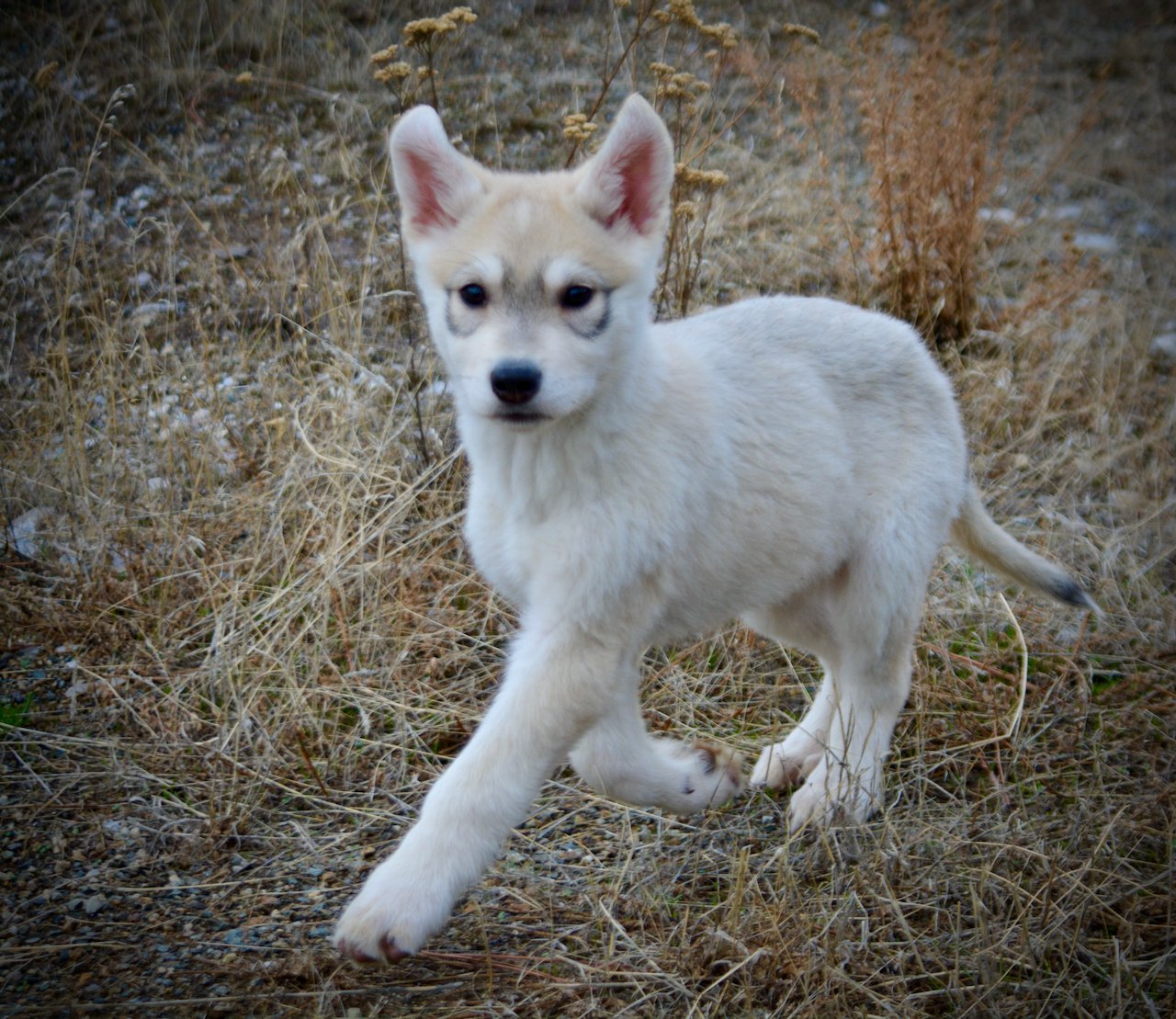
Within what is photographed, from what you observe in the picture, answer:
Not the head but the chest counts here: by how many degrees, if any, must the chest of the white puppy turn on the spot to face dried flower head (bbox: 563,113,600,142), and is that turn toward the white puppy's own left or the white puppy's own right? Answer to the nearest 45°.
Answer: approximately 135° to the white puppy's own right

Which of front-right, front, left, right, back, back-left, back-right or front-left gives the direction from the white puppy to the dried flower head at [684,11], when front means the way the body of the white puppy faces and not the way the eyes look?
back-right

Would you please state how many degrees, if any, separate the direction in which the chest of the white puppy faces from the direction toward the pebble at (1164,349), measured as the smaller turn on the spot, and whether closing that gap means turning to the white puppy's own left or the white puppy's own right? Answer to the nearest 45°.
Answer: approximately 180°

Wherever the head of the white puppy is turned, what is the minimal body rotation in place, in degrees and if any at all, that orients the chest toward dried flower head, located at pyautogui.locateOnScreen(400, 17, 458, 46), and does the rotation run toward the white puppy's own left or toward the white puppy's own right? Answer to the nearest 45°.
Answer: approximately 90° to the white puppy's own right

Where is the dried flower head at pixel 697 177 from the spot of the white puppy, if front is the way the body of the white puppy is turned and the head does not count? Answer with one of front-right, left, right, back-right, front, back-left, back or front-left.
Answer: back-right

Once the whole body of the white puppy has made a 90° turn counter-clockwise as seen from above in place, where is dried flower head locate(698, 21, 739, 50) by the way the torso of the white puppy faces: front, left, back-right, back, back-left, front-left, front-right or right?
back-left

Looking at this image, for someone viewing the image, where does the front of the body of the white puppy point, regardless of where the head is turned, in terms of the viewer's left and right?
facing the viewer and to the left of the viewer
